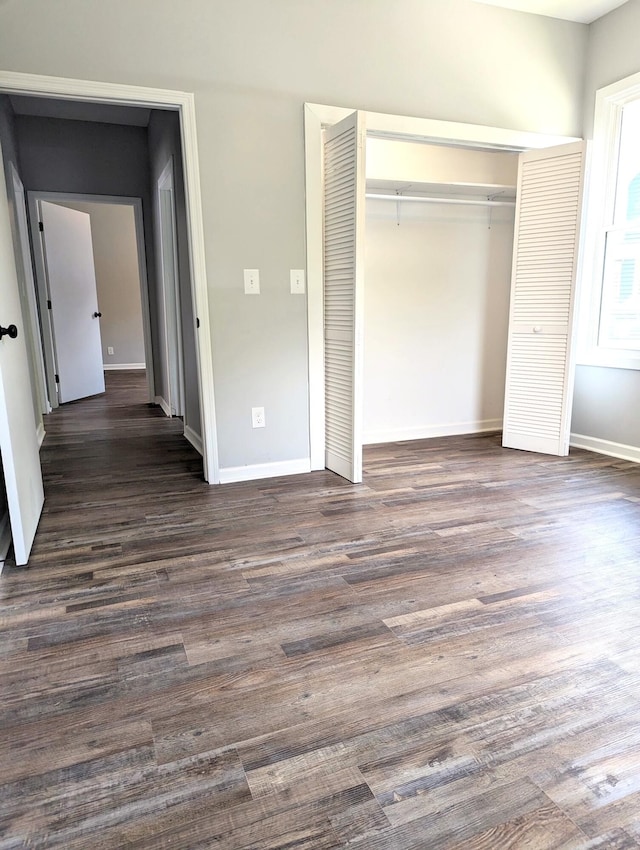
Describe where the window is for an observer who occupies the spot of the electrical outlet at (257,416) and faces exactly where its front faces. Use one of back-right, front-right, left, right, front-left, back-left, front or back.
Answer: left

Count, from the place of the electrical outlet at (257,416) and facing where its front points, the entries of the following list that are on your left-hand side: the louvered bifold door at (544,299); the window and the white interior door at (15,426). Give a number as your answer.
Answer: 2

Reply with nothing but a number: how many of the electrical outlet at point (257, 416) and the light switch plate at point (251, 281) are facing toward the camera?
2

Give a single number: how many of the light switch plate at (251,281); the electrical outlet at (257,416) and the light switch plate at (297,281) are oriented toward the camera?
3

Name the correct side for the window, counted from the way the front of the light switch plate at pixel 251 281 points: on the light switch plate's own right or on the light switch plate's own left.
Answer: on the light switch plate's own left

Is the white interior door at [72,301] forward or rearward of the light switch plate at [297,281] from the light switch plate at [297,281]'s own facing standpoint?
rearward

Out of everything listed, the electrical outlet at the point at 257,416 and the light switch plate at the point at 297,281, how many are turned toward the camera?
2

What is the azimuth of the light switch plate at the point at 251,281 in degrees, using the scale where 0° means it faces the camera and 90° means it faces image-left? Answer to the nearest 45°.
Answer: approximately 0°

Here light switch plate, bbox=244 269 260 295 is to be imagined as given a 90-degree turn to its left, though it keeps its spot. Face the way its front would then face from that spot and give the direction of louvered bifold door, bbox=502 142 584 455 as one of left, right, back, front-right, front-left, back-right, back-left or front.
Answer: front
